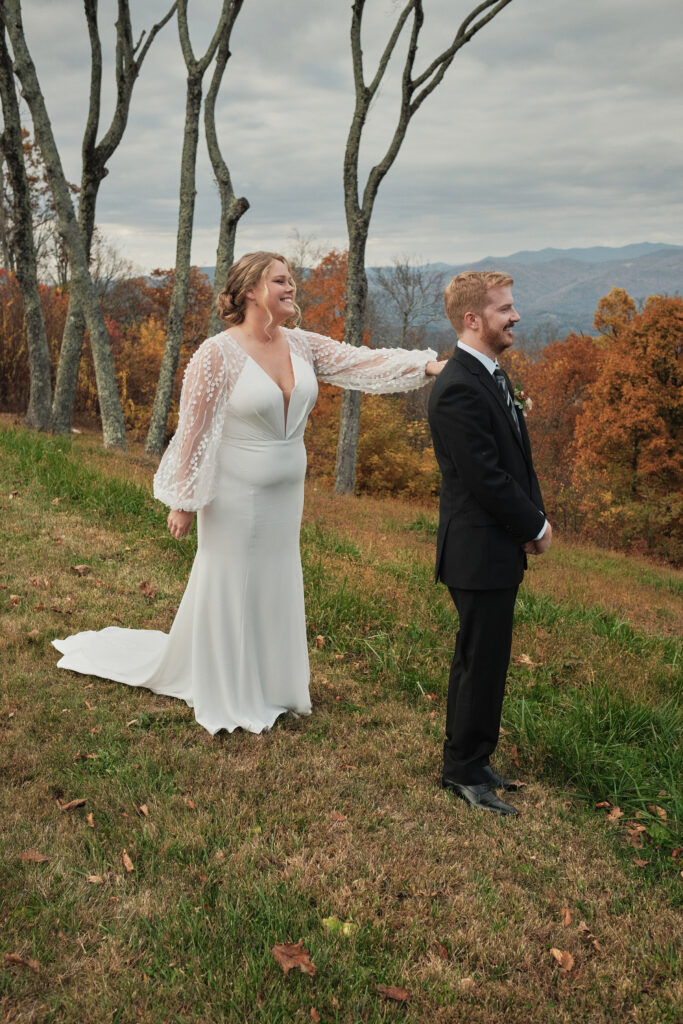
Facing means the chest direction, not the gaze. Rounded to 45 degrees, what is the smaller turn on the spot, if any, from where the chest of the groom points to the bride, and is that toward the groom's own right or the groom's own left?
approximately 135° to the groom's own left

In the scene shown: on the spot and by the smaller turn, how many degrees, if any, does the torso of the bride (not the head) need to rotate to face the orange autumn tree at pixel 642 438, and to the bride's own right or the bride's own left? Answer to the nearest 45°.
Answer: approximately 90° to the bride's own left

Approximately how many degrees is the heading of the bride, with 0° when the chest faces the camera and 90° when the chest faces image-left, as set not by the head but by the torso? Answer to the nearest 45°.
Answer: approximately 315°

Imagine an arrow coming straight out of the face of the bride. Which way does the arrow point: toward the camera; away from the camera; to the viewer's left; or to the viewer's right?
to the viewer's right

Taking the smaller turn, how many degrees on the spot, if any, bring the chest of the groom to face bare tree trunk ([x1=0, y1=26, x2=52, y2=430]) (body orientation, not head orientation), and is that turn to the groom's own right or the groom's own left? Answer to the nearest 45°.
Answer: approximately 135° to the groom's own left

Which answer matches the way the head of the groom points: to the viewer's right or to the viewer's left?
to the viewer's right

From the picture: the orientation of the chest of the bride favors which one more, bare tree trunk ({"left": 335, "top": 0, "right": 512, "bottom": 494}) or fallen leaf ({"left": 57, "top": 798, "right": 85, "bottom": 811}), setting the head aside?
the fallen leaf

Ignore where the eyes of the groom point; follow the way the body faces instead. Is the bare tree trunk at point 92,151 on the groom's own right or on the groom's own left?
on the groom's own left

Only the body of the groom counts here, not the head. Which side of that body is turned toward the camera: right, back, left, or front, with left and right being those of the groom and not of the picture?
right

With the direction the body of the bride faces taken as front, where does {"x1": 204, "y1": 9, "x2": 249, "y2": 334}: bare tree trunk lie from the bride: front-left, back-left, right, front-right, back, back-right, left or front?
back-left

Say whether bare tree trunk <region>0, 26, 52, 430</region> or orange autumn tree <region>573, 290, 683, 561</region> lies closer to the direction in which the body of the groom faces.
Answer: the orange autumn tree

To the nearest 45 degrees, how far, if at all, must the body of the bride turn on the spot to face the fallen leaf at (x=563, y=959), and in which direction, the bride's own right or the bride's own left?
0° — they already face it

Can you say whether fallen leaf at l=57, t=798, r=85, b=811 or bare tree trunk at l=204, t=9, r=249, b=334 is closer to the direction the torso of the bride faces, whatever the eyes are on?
the fallen leaf
